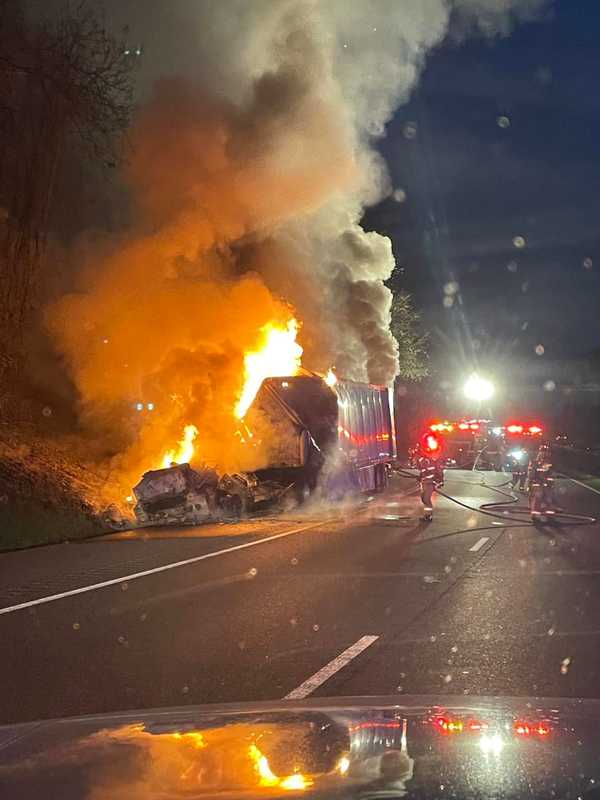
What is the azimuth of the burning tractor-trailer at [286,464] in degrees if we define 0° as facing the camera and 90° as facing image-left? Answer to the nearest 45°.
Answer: approximately 45°

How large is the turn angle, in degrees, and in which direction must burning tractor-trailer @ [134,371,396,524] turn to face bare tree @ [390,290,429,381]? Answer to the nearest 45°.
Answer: approximately 135° to its right

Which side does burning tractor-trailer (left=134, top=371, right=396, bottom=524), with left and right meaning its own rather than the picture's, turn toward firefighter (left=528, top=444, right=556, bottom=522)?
left

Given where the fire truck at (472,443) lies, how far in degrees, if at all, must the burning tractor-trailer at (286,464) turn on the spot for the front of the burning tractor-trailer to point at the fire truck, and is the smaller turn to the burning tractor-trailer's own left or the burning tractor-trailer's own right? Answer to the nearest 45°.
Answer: approximately 180°

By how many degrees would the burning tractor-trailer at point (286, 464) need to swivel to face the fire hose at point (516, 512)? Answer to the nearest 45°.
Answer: approximately 90° to its left

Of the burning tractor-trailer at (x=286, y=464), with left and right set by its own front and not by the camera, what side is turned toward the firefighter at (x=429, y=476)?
left
